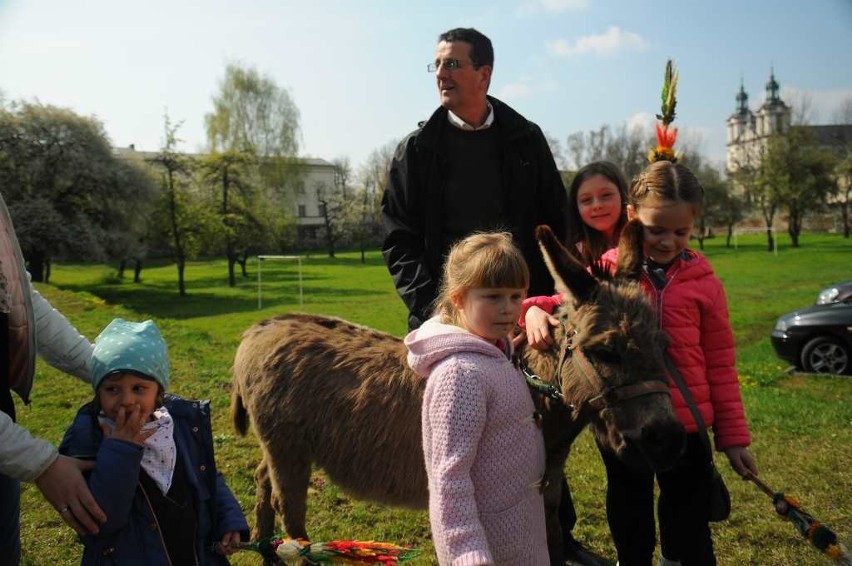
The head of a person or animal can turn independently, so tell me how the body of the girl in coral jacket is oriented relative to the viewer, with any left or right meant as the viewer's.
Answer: facing the viewer and to the left of the viewer

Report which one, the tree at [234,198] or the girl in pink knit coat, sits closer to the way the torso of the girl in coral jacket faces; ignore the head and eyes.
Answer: the girl in pink knit coat

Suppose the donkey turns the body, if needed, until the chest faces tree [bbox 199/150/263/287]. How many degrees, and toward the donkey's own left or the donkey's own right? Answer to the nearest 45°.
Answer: approximately 90° to the donkey's own left

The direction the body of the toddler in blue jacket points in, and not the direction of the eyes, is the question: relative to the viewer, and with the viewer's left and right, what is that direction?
facing the viewer

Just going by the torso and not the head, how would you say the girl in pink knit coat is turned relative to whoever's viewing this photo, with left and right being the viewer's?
facing the viewer and to the right of the viewer

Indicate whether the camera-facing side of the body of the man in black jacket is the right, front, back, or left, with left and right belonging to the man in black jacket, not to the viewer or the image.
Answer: front

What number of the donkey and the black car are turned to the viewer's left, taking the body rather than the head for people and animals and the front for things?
1

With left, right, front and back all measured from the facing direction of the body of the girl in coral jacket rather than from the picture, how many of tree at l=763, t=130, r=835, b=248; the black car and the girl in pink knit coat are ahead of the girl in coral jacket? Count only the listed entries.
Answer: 1

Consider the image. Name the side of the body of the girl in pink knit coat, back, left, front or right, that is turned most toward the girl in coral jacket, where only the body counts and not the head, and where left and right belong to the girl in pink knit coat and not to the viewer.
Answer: left

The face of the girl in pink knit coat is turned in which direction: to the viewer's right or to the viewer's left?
to the viewer's right

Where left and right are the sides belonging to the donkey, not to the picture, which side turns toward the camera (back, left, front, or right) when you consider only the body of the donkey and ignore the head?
right

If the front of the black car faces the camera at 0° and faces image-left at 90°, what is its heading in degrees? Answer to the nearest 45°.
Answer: approximately 90°
